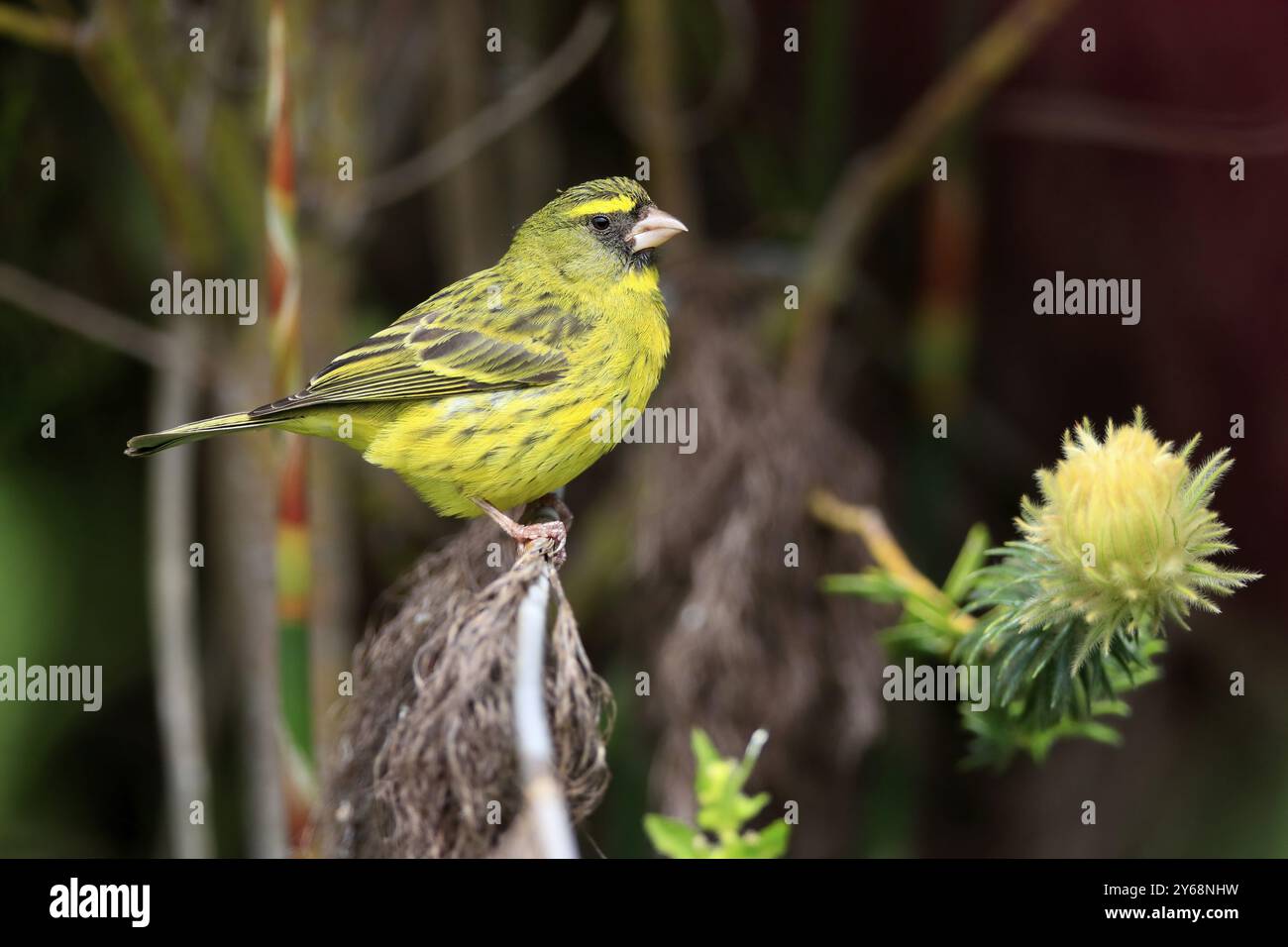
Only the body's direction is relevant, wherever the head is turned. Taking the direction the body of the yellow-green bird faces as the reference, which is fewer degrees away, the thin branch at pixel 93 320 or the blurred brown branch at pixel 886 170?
the blurred brown branch

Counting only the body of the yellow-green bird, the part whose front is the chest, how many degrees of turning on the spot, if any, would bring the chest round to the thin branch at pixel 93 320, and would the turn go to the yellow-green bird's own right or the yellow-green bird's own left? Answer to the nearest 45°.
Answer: approximately 135° to the yellow-green bird's own left

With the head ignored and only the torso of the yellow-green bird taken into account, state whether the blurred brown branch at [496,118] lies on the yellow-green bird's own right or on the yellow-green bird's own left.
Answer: on the yellow-green bird's own left

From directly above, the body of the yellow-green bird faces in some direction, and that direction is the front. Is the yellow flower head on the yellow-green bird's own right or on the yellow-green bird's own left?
on the yellow-green bird's own left

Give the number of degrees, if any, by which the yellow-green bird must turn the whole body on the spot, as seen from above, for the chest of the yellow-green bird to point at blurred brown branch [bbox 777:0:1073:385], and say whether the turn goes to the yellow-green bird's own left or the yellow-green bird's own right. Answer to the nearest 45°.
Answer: approximately 45° to the yellow-green bird's own left

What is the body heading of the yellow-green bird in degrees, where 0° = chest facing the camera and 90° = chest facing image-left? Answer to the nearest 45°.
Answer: approximately 270°

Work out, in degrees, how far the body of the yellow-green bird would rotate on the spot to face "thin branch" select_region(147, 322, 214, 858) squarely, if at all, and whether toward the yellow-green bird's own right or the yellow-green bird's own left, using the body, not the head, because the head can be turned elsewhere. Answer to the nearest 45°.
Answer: approximately 135° to the yellow-green bird's own left

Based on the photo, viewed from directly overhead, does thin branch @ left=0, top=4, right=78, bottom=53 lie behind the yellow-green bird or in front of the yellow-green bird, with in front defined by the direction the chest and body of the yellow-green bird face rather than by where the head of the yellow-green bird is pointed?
behind
